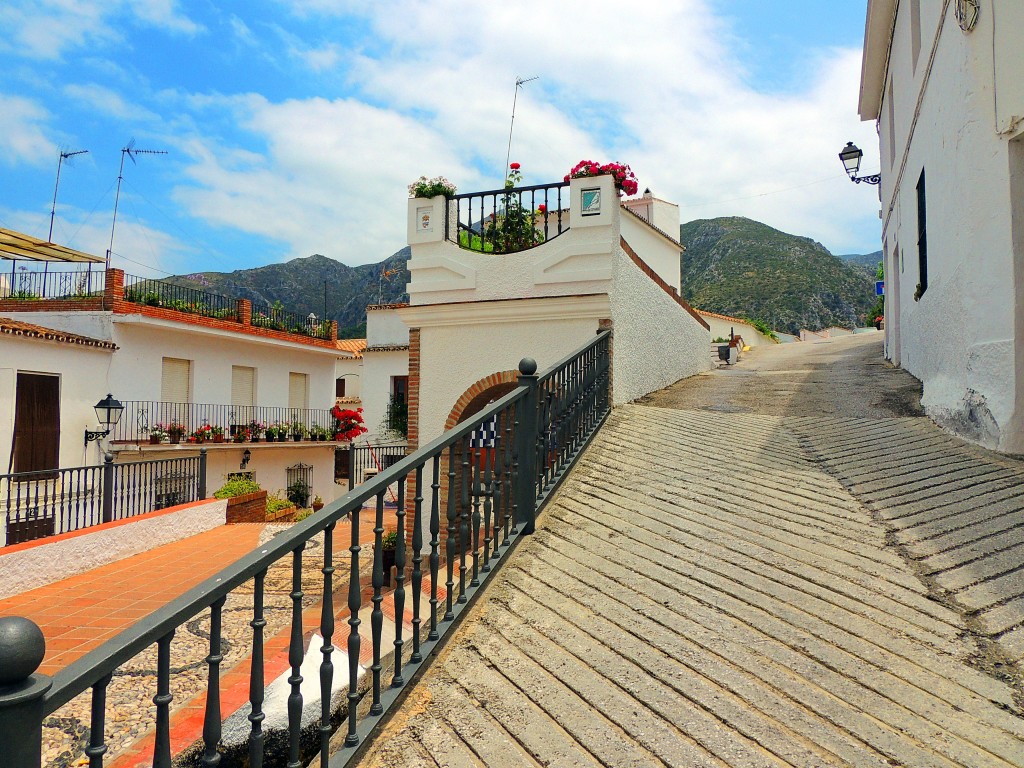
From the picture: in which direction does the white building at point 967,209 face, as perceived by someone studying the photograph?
facing to the left of the viewer

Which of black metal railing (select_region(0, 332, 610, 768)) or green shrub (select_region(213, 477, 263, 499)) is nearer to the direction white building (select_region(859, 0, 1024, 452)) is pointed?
the green shrub

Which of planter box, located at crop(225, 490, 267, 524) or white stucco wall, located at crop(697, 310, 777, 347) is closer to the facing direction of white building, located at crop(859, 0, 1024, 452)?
the planter box

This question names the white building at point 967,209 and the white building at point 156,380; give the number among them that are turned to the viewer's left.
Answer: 1

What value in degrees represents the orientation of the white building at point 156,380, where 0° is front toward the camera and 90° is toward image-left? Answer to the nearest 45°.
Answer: approximately 315°

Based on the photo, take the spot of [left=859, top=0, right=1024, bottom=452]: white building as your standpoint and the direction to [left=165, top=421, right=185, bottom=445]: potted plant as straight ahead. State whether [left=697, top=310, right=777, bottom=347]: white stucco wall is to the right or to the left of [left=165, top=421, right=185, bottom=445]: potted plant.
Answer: right

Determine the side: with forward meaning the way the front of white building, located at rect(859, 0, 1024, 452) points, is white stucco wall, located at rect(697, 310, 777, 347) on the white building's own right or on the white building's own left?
on the white building's own right

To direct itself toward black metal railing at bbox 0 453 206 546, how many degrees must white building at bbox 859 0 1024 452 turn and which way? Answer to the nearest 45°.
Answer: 0° — it already faces it

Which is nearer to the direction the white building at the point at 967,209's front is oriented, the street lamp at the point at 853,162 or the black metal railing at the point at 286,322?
the black metal railing

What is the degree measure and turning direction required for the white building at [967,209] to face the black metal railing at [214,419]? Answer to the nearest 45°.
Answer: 0° — it already faces it
